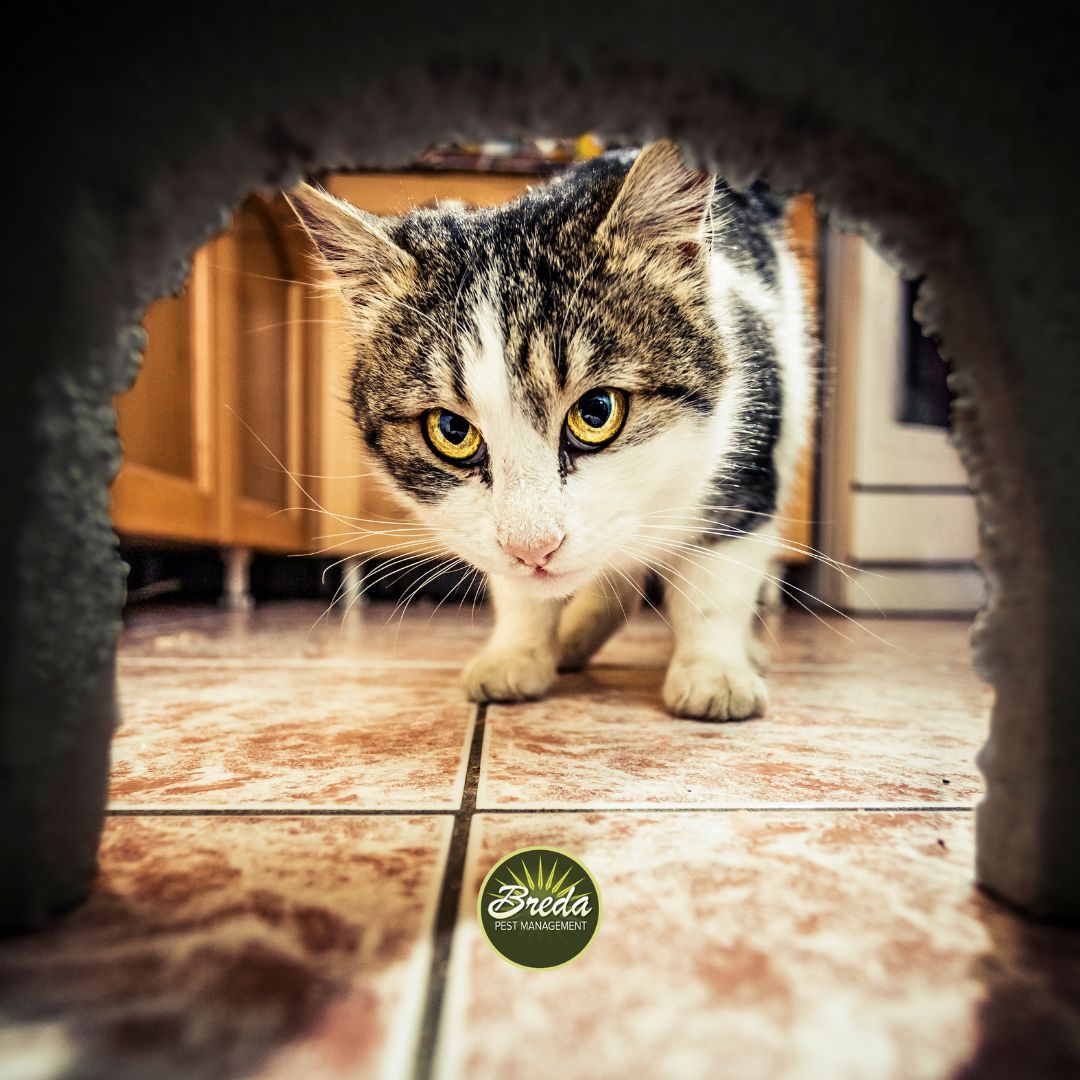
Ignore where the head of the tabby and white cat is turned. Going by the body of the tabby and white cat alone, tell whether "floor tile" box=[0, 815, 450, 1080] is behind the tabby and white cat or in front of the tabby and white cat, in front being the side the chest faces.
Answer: in front

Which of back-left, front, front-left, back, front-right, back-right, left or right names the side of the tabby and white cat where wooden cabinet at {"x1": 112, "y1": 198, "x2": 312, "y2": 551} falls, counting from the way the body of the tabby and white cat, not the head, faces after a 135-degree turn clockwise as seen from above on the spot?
front

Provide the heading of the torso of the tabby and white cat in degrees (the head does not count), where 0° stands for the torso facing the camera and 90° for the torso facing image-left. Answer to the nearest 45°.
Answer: approximately 0°

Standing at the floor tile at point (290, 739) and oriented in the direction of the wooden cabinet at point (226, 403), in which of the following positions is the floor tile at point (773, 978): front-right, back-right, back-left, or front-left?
back-right
